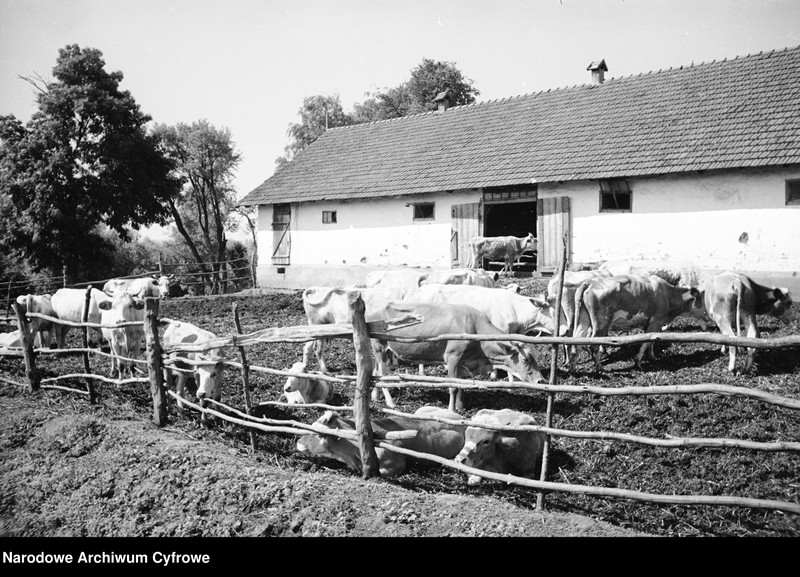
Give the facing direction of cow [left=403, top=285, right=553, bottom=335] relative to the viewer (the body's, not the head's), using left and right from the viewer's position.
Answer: facing to the right of the viewer

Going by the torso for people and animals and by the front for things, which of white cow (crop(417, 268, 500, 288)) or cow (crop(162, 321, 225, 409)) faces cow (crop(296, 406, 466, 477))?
cow (crop(162, 321, 225, 409))

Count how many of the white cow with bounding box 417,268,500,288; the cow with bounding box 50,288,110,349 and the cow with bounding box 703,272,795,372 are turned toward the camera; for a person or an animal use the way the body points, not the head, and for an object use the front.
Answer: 0

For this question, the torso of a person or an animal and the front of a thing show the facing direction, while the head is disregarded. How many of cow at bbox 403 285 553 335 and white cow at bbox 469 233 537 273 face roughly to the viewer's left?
0

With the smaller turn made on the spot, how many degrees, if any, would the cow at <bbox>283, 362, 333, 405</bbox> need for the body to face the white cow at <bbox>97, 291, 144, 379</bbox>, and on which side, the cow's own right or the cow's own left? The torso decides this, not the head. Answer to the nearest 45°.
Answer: approximately 90° to the cow's own right

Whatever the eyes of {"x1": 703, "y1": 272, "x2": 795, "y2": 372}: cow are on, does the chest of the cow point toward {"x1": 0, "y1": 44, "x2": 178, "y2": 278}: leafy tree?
no

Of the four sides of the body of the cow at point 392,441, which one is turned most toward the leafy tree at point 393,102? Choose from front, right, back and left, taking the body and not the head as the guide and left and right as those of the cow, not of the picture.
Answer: right

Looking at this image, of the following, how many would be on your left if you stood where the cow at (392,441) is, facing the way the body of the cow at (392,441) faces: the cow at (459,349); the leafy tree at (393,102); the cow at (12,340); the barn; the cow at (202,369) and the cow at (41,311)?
0

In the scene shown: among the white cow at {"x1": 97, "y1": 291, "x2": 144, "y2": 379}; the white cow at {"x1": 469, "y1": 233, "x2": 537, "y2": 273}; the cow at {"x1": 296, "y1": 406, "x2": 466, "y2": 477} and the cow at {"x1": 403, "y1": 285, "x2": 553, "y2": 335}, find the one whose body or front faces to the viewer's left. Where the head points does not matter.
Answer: the cow at {"x1": 296, "y1": 406, "x2": 466, "y2": 477}

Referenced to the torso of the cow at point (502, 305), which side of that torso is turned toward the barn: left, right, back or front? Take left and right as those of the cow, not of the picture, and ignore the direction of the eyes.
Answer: left

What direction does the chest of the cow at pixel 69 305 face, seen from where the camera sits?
to the viewer's right

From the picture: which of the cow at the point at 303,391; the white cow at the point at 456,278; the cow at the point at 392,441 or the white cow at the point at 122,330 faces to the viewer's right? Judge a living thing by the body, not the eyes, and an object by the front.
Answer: the white cow at the point at 456,278

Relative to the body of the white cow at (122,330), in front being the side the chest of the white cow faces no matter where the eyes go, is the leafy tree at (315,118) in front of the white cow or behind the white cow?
behind

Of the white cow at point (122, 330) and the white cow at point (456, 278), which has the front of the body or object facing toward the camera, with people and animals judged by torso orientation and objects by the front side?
the white cow at point (122, 330)

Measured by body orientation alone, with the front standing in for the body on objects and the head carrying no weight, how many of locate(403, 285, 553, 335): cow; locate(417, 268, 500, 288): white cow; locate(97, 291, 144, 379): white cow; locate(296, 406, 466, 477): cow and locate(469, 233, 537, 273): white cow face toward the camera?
1

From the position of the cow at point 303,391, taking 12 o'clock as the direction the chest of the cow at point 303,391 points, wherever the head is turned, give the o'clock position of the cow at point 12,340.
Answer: the cow at point 12,340 is roughly at 3 o'clock from the cow at point 303,391.

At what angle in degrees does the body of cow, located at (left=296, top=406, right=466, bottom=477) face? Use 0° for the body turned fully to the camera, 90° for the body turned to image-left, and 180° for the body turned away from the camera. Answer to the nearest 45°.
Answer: approximately 90°

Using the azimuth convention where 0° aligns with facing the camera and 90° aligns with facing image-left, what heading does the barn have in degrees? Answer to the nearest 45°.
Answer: approximately 45°

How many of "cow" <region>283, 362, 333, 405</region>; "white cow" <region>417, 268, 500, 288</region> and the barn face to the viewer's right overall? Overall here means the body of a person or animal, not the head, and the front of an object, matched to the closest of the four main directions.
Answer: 1

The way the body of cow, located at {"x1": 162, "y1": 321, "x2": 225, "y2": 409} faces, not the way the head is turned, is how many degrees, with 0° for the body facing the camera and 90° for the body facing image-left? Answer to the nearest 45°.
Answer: approximately 315°

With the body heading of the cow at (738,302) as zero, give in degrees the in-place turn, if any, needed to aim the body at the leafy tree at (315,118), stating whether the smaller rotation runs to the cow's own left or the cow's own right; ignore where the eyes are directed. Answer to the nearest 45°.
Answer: approximately 90° to the cow's own left

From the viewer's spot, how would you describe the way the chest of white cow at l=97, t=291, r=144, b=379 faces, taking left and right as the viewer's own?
facing the viewer
